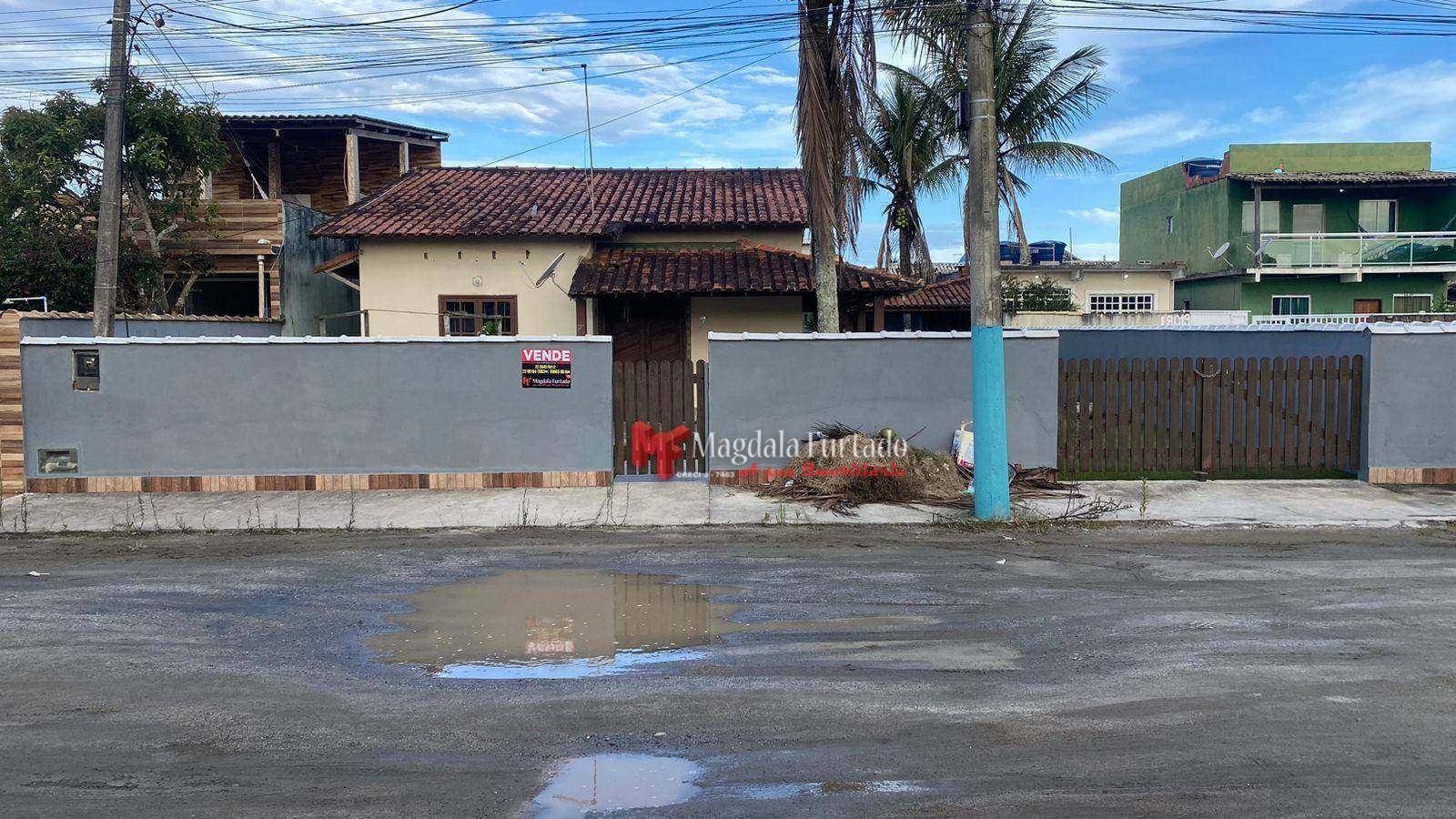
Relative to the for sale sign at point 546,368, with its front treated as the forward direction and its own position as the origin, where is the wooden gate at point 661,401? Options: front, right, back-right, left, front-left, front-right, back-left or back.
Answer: left

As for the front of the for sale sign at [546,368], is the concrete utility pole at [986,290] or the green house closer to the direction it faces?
the concrete utility pole

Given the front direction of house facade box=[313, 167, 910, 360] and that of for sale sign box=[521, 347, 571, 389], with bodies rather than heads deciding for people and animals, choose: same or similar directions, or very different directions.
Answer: same or similar directions

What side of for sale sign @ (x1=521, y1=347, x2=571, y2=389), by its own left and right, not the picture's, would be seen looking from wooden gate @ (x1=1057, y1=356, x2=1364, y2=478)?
left

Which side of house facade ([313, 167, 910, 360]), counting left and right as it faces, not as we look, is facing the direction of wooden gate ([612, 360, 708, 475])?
front

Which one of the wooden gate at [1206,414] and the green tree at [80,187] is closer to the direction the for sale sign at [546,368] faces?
the wooden gate

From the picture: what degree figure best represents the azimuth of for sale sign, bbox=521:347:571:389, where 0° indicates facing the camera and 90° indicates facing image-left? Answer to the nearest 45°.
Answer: approximately 0°

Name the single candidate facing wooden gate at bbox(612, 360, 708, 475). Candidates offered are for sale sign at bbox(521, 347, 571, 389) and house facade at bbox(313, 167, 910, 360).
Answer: the house facade

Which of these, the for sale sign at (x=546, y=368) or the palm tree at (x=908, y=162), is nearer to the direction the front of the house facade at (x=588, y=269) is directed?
the for sale sign

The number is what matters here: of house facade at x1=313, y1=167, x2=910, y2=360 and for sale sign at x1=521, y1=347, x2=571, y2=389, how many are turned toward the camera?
2

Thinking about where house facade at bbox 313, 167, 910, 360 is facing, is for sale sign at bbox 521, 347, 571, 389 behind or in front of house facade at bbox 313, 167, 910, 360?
in front

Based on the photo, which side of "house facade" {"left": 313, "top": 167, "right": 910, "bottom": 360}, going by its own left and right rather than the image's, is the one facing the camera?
front

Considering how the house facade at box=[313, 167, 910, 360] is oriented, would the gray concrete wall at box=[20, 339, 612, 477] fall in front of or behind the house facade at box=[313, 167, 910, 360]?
in front

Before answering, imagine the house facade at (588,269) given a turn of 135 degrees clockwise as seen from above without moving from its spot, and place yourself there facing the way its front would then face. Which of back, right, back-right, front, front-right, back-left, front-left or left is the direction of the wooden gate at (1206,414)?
back

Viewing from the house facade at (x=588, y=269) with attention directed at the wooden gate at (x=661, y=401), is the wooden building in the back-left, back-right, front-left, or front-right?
back-right

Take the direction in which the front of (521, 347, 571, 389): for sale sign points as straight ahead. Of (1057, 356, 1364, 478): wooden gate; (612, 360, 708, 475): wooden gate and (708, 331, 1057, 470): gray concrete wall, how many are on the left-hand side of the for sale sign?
3

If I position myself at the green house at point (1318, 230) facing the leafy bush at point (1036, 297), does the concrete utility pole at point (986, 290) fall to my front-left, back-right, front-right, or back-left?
front-left

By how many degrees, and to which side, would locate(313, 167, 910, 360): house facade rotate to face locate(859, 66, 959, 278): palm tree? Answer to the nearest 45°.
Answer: approximately 135° to its left

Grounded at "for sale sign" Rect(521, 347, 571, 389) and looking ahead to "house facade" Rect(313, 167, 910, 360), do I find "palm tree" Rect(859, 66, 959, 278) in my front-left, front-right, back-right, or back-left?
front-right
